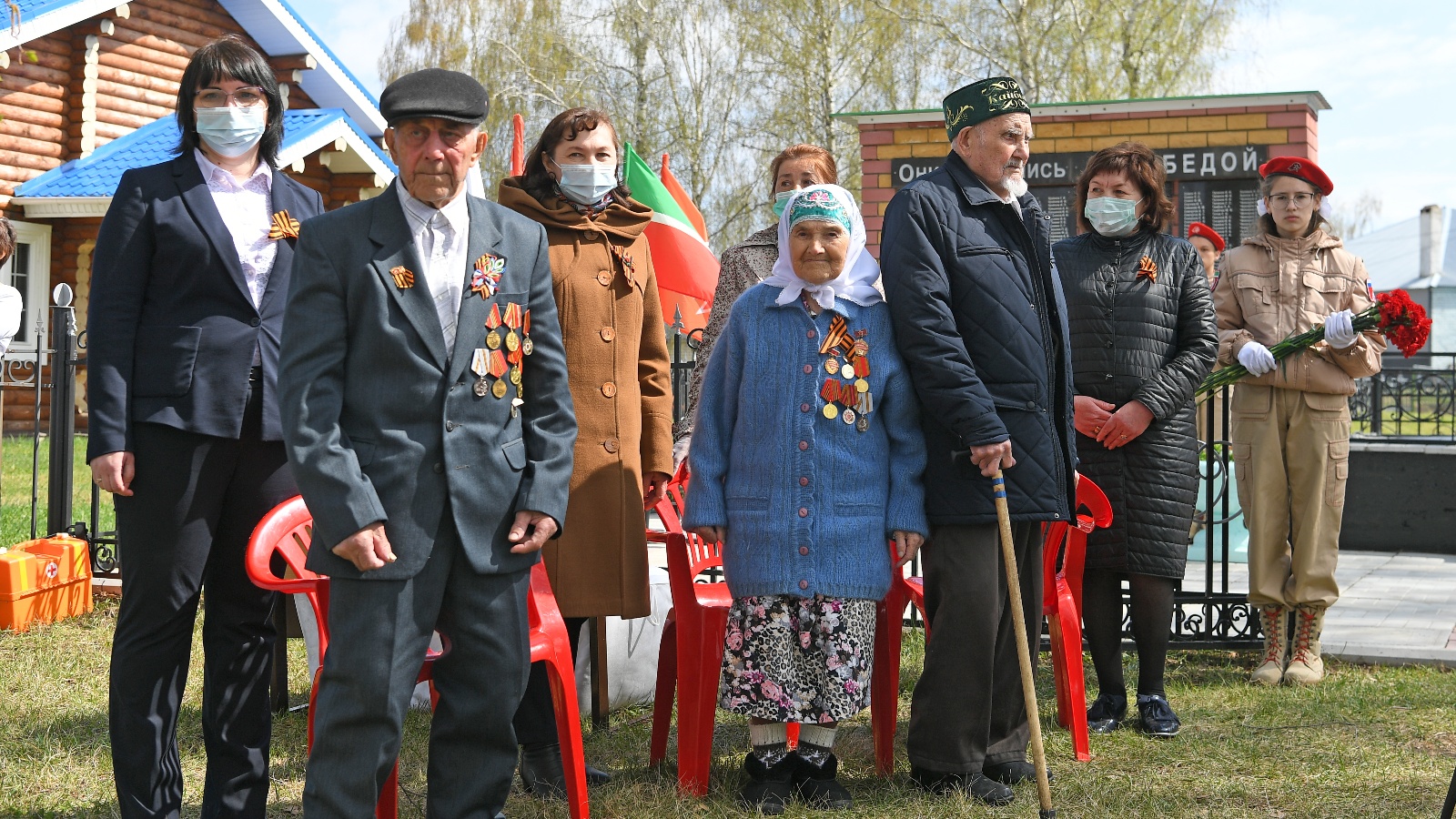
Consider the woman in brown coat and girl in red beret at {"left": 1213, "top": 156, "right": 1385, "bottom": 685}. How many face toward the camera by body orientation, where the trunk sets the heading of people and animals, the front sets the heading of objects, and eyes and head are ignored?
2

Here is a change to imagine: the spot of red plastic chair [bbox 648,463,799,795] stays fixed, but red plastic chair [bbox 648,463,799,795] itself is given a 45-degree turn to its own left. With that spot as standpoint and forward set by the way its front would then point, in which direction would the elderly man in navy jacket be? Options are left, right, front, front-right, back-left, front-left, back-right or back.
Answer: front

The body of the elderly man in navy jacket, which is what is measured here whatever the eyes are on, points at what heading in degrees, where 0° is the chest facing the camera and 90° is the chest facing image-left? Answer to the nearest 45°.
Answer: approximately 315°

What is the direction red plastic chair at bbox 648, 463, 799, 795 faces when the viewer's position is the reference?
facing the viewer and to the right of the viewer

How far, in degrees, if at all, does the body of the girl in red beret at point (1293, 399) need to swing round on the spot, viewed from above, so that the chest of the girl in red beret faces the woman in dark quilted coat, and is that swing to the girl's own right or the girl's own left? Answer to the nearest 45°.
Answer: approximately 45° to the girl's own right

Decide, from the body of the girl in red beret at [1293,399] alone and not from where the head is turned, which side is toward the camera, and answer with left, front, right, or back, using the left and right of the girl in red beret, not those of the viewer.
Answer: front

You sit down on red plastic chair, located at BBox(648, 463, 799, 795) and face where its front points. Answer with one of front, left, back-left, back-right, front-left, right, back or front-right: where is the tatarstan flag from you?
back-left

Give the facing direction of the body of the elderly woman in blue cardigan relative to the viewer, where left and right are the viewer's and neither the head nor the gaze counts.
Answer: facing the viewer

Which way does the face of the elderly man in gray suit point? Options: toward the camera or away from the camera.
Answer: toward the camera

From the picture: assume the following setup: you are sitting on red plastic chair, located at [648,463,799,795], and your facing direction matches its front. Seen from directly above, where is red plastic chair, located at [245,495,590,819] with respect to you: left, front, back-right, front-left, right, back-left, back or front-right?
right

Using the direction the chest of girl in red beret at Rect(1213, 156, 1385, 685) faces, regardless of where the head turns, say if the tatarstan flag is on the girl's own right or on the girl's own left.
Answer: on the girl's own right

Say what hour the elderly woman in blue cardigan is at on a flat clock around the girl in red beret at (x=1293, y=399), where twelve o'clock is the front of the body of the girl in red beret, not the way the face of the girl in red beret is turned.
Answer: The elderly woman in blue cardigan is roughly at 1 o'clock from the girl in red beret.

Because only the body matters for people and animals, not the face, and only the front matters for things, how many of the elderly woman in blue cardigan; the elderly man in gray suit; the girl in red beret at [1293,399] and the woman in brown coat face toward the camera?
4

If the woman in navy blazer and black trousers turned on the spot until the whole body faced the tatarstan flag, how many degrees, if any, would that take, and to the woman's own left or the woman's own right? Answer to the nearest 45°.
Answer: approximately 90° to the woman's own left
